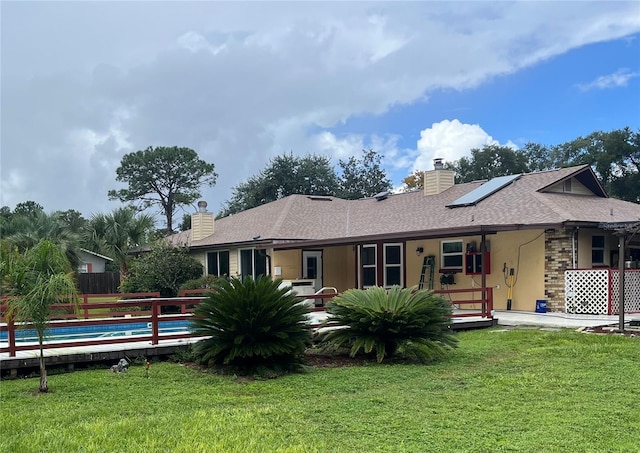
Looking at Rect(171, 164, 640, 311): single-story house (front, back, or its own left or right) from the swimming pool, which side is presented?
back

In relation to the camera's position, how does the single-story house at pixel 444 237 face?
facing away from the viewer and to the right of the viewer

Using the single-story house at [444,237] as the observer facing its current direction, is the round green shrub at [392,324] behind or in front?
behind

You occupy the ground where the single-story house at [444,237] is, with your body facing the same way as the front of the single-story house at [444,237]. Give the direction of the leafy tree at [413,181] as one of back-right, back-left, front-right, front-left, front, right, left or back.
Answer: front-left

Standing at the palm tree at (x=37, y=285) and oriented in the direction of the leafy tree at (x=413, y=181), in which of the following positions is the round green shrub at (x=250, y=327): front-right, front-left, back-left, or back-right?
front-right

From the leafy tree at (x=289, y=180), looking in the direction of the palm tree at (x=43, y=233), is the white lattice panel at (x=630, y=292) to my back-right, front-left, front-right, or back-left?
front-left
